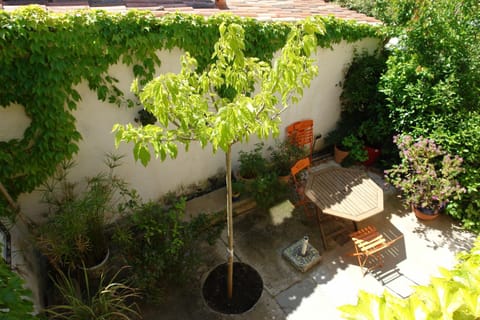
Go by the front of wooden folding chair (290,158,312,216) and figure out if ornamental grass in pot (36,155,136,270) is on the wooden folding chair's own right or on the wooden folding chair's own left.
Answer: on the wooden folding chair's own right

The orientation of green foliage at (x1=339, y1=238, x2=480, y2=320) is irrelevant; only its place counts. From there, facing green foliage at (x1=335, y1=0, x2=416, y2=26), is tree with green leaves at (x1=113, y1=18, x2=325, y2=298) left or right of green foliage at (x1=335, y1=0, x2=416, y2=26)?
left

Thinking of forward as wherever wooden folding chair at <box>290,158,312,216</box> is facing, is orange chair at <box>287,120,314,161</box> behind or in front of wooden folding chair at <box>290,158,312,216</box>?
behind

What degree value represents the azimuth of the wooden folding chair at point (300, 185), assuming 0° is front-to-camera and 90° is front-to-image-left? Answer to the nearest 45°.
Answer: approximately 315°

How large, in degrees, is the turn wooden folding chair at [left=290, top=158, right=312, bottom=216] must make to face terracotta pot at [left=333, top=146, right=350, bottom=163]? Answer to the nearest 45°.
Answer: approximately 90° to its left

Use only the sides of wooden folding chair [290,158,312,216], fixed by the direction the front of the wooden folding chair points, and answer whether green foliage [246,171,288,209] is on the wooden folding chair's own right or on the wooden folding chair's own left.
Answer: on the wooden folding chair's own right

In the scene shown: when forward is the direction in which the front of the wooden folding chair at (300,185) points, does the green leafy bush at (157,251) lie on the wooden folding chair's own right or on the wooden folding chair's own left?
on the wooden folding chair's own right
